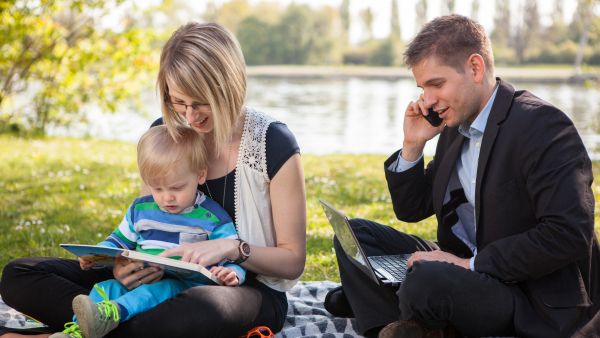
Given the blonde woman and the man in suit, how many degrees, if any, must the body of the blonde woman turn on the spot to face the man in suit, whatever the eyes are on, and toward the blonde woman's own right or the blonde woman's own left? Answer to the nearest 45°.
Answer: approximately 90° to the blonde woman's own left

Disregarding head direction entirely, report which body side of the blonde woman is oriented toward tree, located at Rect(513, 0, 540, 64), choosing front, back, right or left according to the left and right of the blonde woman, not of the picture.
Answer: back

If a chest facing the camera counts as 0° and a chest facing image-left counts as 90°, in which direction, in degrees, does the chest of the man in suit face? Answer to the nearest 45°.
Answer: approximately 45°

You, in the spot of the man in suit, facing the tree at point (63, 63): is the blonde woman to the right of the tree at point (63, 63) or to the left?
left

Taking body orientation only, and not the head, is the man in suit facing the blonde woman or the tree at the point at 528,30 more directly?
the blonde woman

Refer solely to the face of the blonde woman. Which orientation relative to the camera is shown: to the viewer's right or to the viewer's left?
to the viewer's left

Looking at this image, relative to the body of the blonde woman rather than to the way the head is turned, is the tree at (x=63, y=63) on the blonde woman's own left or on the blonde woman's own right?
on the blonde woman's own right

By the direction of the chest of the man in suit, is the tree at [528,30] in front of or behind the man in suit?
behind
